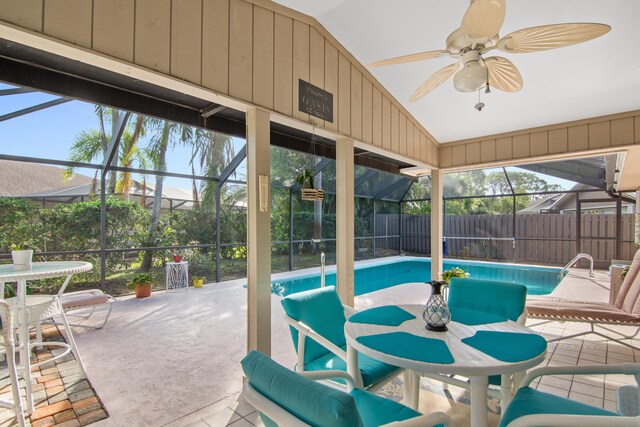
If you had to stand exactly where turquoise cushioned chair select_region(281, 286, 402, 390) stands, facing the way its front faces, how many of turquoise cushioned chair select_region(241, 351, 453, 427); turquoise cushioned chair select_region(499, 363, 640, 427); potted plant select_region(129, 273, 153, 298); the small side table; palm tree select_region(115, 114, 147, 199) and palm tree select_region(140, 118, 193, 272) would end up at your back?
4

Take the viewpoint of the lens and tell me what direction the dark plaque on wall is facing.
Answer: facing the viewer and to the right of the viewer

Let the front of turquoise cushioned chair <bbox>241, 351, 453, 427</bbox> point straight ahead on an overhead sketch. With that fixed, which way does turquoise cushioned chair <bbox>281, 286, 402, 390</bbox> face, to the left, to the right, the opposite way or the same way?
to the right

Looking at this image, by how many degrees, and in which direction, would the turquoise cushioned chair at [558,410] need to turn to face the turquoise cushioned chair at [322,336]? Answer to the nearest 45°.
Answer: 0° — it already faces it

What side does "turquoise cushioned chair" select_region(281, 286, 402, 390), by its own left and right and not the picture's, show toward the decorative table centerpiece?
front

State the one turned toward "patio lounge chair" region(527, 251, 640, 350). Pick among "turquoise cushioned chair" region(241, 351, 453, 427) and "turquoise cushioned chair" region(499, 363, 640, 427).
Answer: "turquoise cushioned chair" region(241, 351, 453, 427)

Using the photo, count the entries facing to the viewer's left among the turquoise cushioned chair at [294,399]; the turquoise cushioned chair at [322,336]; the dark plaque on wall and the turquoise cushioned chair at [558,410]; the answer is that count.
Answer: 1

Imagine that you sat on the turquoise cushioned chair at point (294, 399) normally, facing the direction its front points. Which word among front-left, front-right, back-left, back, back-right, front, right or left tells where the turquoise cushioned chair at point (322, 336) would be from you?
front-left

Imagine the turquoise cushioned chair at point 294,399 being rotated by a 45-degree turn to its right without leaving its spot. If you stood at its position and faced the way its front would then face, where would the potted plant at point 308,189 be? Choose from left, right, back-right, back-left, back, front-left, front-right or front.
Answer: left

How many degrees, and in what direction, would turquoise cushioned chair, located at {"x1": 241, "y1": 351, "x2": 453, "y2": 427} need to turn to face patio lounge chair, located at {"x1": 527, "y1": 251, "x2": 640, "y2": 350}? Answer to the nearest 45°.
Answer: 0° — it already faces it

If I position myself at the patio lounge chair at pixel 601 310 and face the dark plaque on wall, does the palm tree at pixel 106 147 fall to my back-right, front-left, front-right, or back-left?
front-right

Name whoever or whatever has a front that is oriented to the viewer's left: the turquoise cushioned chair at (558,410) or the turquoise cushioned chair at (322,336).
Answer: the turquoise cushioned chair at (558,410)

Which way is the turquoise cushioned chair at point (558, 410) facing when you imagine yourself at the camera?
facing to the left of the viewer
